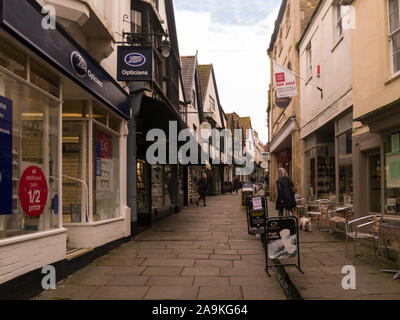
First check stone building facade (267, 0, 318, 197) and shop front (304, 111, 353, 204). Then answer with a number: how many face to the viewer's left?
2

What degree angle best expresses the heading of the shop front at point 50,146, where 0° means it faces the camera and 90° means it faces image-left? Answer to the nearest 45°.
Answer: approximately 315°

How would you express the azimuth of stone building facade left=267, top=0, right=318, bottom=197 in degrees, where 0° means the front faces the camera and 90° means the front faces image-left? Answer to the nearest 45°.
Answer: approximately 90°

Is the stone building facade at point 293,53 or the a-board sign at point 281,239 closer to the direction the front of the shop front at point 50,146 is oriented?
the a-board sign

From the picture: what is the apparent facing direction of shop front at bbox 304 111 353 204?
to the viewer's left

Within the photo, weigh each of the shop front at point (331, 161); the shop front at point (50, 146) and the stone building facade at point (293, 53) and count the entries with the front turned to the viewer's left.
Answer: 2

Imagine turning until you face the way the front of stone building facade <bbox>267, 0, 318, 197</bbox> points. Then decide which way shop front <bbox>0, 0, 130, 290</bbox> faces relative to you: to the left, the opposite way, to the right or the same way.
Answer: the opposite way

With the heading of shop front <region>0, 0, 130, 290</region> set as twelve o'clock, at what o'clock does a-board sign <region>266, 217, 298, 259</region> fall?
a-board sign is roughly at 11 o'clock from shop front.

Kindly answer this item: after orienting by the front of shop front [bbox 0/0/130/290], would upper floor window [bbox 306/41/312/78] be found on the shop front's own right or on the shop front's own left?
on the shop front's own left
